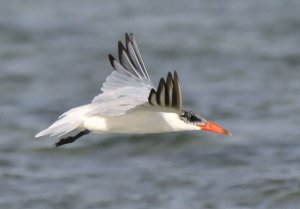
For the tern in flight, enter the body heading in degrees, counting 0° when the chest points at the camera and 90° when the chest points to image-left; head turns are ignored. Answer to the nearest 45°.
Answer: approximately 270°
